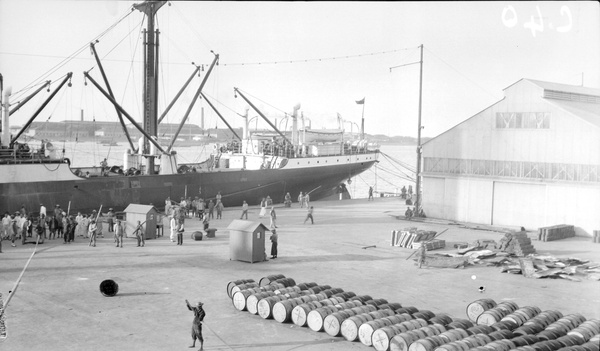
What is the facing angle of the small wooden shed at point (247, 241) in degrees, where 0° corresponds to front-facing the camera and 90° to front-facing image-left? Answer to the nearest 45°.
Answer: approximately 315°

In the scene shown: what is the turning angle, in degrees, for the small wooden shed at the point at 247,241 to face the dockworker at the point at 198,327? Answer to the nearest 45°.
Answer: approximately 45° to its right

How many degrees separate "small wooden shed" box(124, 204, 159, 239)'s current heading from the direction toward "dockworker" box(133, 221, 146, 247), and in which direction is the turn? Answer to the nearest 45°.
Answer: approximately 45° to its right

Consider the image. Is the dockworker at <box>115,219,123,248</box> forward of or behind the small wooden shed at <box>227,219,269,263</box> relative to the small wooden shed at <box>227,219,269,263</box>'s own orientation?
behind
